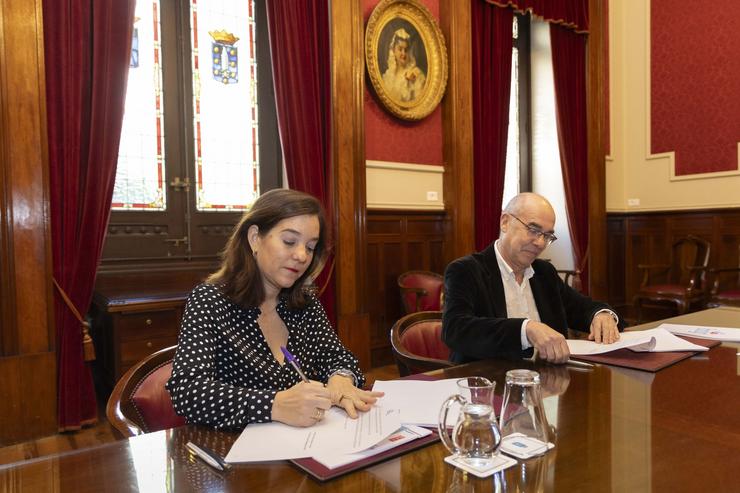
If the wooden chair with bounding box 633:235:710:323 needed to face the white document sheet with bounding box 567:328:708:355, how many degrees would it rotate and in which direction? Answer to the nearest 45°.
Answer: approximately 45° to its left

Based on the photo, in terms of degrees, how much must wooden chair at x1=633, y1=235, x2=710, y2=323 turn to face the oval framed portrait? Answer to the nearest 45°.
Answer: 0° — it already faces it

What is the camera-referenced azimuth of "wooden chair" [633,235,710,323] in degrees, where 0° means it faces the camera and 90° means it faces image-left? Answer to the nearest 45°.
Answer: approximately 45°

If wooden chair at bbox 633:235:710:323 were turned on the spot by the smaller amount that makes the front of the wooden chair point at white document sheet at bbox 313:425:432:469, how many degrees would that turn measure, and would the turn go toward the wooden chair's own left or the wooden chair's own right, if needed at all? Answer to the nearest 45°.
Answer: approximately 45° to the wooden chair's own left
